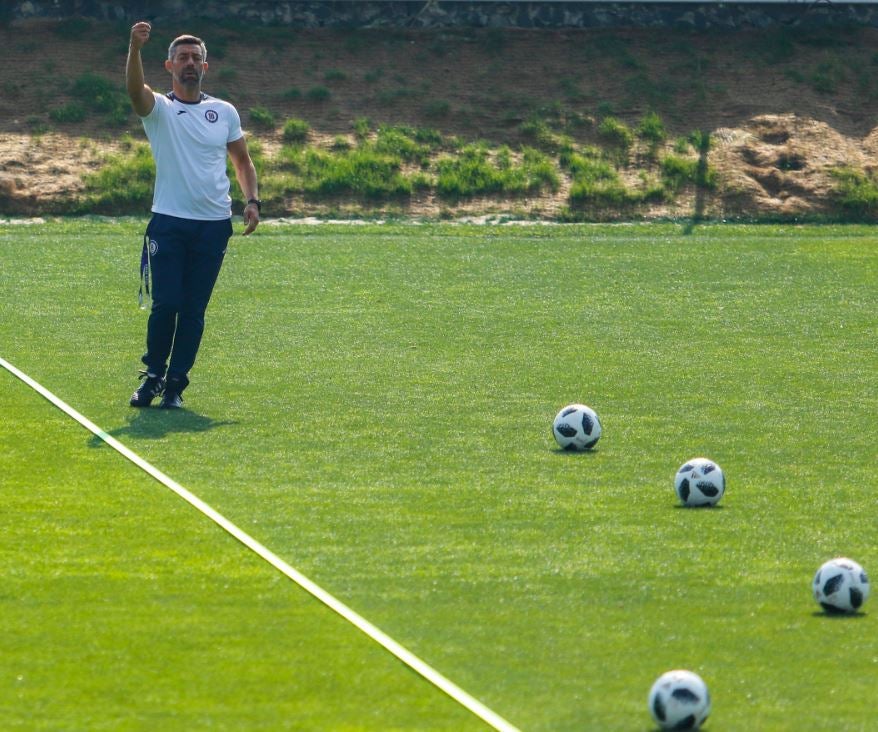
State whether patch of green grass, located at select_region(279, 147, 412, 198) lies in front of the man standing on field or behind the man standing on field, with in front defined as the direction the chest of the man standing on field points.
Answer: behind

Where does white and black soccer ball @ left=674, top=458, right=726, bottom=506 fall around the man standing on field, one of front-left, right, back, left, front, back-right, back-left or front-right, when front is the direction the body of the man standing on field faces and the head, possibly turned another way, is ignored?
front-left

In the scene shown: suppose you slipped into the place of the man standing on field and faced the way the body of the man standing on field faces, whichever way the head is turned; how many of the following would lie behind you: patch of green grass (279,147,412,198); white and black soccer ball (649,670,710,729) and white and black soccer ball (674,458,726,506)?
1

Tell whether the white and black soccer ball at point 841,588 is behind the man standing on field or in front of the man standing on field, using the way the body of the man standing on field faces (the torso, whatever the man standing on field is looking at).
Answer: in front

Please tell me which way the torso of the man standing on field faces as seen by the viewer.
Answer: toward the camera

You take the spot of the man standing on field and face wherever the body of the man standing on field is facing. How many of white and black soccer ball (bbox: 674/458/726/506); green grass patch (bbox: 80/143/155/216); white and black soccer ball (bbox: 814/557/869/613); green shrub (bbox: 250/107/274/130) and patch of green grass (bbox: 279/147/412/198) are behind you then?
3

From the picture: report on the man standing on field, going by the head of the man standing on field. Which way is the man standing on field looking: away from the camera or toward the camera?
toward the camera

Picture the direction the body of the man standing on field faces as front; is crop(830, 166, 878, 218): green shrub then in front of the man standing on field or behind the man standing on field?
behind

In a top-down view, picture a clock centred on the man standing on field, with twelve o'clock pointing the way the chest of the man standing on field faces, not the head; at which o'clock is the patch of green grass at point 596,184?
The patch of green grass is roughly at 7 o'clock from the man standing on field.

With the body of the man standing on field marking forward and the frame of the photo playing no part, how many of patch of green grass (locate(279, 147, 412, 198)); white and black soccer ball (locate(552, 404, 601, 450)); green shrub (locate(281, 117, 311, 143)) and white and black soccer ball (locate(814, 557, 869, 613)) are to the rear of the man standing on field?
2

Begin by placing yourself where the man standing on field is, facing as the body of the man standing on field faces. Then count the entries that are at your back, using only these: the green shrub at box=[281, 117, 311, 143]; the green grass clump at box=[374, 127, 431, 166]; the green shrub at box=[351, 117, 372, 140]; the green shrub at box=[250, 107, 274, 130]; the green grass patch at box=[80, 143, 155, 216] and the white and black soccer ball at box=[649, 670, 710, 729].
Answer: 5

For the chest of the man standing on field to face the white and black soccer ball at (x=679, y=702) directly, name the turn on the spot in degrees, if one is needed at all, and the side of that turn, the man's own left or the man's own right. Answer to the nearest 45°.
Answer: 0° — they already face it

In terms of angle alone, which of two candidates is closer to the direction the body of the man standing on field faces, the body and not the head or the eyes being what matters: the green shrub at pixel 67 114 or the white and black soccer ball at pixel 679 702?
the white and black soccer ball

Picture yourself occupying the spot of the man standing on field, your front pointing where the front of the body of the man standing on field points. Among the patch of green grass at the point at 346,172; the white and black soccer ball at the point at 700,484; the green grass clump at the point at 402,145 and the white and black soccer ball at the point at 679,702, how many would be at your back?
2

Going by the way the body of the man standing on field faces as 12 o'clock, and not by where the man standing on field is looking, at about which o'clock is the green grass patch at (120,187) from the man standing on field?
The green grass patch is roughly at 6 o'clock from the man standing on field.

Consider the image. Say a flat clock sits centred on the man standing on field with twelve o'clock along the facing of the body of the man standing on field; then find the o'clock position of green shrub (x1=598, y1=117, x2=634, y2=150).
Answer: The green shrub is roughly at 7 o'clock from the man standing on field.

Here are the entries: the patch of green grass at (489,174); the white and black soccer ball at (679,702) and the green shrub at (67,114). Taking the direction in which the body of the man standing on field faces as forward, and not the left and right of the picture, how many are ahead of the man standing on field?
1
